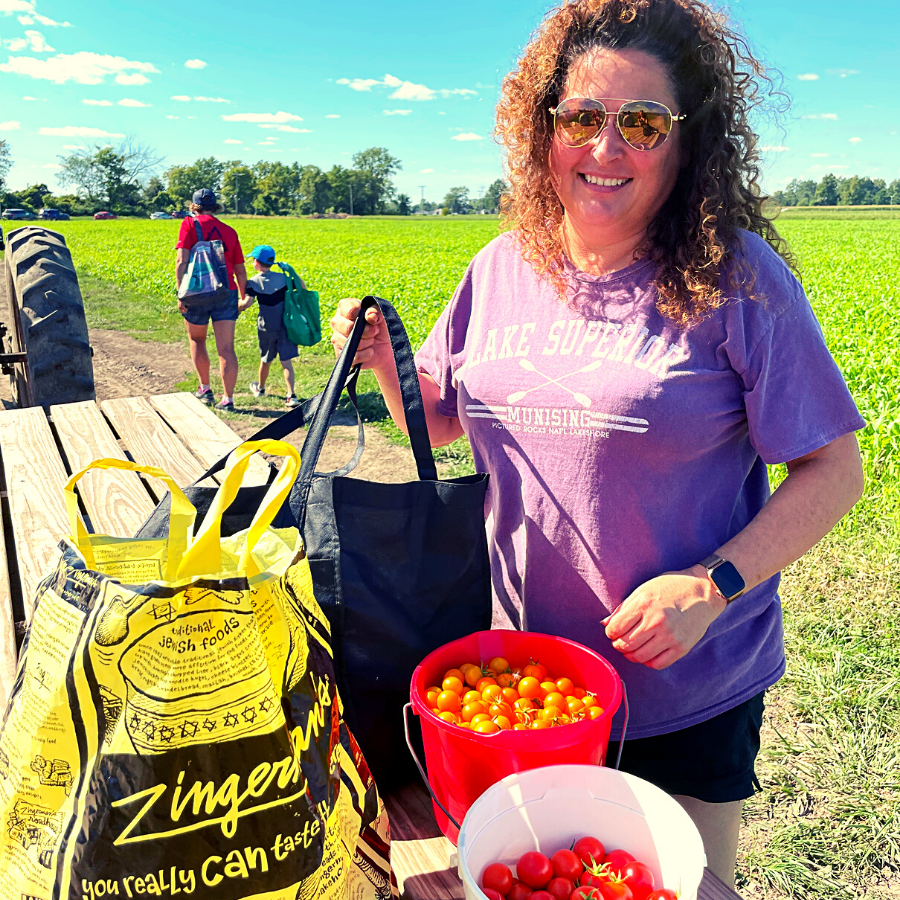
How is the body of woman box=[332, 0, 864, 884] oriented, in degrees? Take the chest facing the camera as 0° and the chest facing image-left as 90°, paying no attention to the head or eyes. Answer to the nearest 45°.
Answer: approximately 45°

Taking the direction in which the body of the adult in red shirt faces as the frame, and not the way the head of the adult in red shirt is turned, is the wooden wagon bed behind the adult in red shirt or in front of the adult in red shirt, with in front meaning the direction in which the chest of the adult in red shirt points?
behind

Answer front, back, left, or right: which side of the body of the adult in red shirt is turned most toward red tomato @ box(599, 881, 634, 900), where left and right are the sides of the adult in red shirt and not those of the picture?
back

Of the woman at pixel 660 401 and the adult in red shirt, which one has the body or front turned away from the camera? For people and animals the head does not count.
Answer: the adult in red shirt

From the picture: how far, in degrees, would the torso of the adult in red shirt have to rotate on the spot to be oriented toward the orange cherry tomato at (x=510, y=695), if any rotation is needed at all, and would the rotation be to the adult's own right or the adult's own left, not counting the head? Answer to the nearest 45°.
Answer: approximately 180°

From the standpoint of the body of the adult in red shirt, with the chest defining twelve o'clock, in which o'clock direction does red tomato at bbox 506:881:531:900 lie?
The red tomato is roughly at 6 o'clock from the adult in red shirt.

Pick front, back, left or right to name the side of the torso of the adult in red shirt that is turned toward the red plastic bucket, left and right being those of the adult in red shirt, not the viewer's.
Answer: back

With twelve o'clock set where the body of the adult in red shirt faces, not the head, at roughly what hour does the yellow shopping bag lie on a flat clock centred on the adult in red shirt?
The yellow shopping bag is roughly at 6 o'clock from the adult in red shirt.

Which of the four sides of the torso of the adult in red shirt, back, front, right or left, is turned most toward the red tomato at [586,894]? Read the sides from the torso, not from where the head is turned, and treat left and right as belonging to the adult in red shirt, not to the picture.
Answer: back

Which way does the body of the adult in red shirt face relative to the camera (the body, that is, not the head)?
away from the camera
